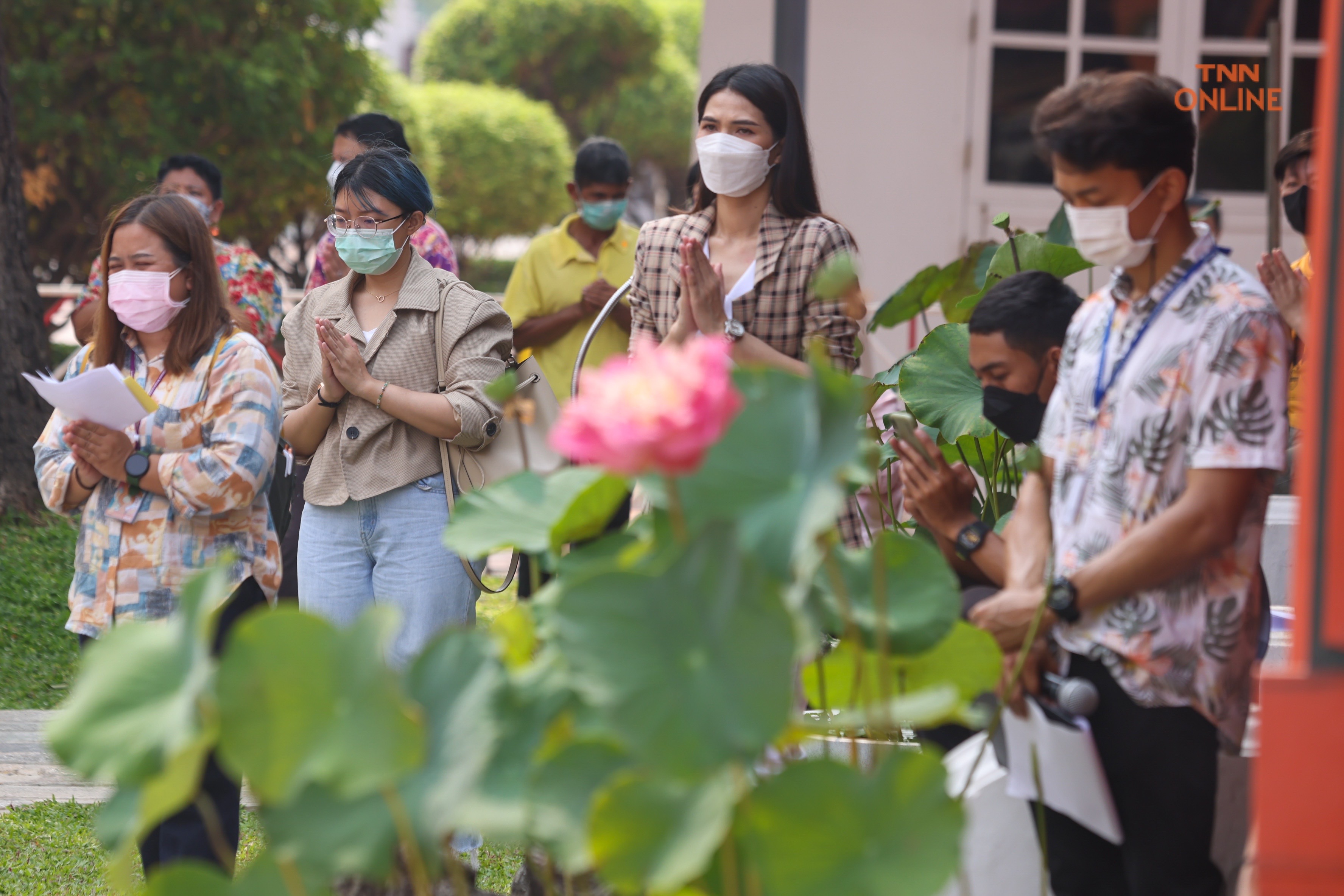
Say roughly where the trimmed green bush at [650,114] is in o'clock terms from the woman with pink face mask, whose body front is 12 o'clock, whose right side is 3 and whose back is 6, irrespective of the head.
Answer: The trimmed green bush is roughly at 5 o'clock from the woman with pink face mask.

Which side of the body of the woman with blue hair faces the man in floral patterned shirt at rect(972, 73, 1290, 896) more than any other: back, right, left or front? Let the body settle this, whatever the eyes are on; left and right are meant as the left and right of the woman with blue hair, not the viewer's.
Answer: left

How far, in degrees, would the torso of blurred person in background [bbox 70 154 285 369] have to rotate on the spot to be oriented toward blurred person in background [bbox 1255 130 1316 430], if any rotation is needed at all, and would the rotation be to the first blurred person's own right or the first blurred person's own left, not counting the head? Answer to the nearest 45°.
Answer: approximately 90° to the first blurred person's own left

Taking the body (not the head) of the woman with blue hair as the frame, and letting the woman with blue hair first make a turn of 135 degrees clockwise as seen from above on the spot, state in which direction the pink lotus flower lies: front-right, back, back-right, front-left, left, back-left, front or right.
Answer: back

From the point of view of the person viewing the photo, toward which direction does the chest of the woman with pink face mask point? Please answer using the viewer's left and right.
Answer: facing the viewer and to the left of the viewer

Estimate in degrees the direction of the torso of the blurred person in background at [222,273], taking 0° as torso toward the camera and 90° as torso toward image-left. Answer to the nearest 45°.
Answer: approximately 45°

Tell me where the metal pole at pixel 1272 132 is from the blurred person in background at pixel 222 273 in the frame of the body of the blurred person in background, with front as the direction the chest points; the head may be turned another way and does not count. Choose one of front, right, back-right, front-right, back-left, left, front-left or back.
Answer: back-left

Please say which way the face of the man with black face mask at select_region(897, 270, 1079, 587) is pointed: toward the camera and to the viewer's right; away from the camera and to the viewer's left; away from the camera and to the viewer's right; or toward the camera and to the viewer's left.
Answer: toward the camera and to the viewer's left

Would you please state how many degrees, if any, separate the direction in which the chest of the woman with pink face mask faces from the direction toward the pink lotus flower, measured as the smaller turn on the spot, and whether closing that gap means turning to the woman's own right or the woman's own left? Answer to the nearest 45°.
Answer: approximately 45° to the woman's own left
